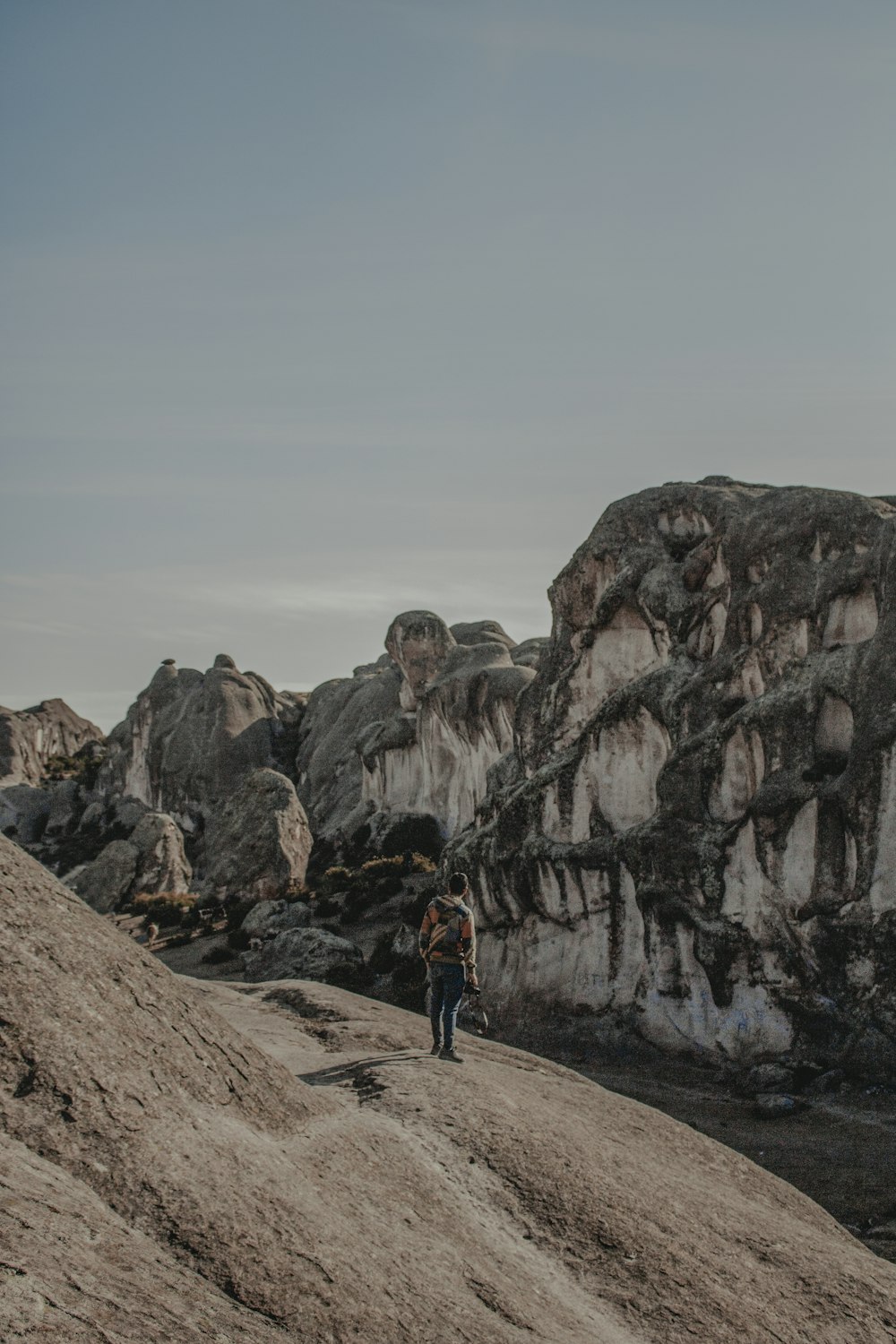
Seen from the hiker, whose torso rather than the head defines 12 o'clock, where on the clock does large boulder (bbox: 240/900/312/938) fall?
The large boulder is roughly at 10 o'clock from the hiker.

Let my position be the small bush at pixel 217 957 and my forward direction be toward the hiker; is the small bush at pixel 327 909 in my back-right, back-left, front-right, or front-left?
back-left

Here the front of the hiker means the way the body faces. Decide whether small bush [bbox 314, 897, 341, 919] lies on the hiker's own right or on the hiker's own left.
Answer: on the hiker's own left

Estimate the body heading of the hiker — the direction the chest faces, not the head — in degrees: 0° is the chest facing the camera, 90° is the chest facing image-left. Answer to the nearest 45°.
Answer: approximately 225°

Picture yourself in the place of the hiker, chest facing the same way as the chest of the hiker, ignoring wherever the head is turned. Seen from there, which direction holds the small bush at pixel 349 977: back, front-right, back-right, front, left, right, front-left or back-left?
front-left

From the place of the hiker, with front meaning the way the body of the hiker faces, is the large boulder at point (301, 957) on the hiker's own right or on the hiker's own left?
on the hiker's own left

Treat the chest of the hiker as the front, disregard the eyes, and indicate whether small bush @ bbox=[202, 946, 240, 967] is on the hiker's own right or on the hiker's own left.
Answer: on the hiker's own left

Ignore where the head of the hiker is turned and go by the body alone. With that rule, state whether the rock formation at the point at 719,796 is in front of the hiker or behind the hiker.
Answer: in front
